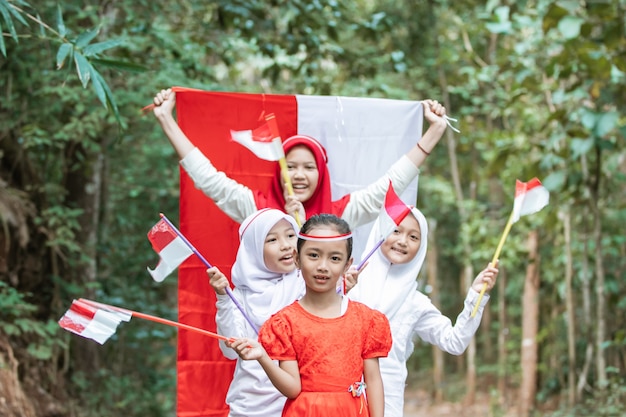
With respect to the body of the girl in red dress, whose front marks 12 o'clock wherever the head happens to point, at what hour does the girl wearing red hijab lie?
The girl wearing red hijab is roughly at 6 o'clock from the girl in red dress.

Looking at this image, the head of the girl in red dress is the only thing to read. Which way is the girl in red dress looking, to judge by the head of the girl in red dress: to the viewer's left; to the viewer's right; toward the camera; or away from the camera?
toward the camera

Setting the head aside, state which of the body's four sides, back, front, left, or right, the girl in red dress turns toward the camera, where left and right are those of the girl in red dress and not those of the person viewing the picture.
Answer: front

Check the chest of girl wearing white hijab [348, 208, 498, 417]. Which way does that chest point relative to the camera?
toward the camera

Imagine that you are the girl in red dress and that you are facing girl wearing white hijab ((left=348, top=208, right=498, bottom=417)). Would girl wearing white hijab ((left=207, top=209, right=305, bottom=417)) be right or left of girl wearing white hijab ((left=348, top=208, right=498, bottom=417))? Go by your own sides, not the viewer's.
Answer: left

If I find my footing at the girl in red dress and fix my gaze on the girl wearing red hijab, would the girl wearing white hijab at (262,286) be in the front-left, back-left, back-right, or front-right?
front-left

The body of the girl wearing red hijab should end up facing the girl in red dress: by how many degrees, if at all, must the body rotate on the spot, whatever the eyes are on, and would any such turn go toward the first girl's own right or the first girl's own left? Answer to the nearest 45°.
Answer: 0° — they already face them

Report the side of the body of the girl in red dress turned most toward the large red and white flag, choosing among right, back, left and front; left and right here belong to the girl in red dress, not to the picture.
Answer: back

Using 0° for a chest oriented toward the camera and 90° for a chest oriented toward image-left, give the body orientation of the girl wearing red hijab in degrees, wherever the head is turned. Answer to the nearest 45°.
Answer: approximately 0°

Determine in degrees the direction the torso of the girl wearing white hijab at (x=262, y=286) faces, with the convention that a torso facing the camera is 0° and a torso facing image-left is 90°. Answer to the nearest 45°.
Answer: approximately 315°

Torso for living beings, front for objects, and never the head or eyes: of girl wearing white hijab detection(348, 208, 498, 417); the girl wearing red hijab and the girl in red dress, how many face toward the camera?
3

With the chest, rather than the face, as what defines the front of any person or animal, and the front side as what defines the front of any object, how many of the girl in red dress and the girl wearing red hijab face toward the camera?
2
